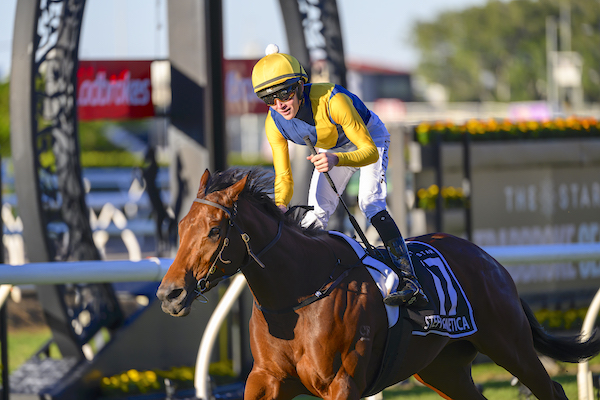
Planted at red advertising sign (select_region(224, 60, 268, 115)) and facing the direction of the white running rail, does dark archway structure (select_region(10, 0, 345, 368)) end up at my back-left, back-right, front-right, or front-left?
front-right

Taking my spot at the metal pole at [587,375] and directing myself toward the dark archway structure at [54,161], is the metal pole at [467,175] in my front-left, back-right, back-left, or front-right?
front-right

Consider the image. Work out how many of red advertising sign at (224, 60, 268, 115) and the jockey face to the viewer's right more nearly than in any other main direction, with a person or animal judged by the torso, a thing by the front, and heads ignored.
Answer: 0

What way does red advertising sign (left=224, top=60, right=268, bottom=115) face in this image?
toward the camera

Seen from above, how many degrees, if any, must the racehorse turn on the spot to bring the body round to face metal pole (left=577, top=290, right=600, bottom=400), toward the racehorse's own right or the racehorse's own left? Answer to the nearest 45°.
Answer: approximately 180°

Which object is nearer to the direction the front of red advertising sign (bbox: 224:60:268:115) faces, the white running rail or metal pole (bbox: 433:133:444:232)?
the white running rail

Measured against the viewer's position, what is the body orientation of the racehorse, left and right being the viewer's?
facing the viewer and to the left of the viewer

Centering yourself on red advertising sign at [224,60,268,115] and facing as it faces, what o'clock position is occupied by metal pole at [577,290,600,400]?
The metal pole is roughly at 11 o'clock from the red advertising sign.

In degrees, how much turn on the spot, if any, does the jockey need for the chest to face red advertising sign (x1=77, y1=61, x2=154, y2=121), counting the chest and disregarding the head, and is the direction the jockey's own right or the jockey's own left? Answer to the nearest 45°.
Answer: approximately 90° to the jockey's own right
